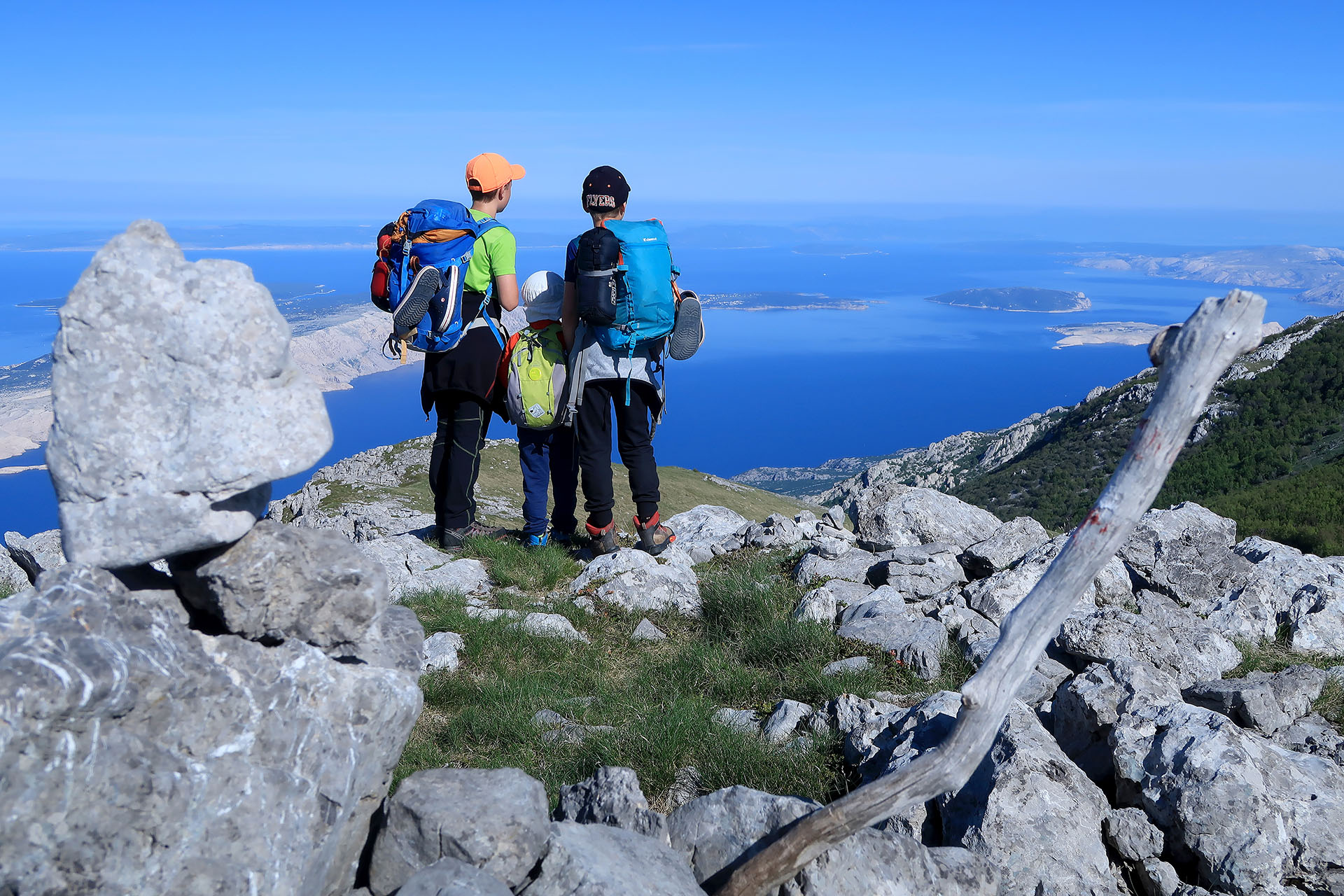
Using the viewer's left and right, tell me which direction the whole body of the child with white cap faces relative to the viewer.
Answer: facing away from the viewer

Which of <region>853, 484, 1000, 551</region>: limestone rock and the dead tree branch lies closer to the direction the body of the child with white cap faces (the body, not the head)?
the limestone rock

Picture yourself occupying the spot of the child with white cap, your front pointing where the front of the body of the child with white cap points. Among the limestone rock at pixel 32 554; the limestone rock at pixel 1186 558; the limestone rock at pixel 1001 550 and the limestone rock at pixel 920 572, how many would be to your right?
3

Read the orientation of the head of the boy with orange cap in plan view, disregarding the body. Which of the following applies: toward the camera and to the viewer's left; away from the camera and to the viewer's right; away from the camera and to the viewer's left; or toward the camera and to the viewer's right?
away from the camera and to the viewer's right

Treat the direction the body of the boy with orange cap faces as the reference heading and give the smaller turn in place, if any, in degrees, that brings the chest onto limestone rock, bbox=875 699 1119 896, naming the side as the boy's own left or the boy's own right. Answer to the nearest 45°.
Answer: approximately 90° to the boy's own right

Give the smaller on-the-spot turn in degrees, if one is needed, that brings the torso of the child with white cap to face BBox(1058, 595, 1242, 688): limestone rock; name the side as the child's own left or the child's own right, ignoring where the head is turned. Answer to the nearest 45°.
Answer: approximately 135° to the child's own right

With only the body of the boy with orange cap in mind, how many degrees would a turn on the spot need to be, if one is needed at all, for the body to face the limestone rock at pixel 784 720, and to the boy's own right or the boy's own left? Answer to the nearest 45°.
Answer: approximately 90° to the boy's own right

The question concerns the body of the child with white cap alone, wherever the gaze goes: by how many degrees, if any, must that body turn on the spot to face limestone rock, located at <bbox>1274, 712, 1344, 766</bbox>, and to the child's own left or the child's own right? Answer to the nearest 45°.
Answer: approximately 135° to the child's own right

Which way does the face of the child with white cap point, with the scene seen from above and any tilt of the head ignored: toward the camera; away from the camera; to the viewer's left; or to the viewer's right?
away from the camera

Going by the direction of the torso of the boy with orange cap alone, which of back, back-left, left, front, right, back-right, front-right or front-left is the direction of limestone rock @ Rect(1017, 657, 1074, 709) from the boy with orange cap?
right

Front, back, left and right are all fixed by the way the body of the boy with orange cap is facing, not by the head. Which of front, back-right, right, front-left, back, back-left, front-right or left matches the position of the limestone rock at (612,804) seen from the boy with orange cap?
back-right

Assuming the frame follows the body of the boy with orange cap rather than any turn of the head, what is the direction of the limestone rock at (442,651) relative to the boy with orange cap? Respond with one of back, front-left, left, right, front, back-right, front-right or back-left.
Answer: back-right

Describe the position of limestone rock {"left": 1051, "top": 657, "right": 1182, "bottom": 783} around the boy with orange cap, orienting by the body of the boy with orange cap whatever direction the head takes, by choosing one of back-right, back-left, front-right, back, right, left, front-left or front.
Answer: right

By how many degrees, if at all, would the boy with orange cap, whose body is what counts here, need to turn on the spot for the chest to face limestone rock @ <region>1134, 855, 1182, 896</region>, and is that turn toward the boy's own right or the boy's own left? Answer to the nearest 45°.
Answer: approximately 90° to the boy's own right

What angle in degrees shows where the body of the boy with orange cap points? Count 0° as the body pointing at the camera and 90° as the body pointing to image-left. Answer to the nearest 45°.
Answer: approximately 225°

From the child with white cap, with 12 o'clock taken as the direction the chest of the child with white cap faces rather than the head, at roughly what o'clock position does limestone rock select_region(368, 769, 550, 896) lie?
The limestone rock is roughly at 6 o'clock from the child with white cap.
